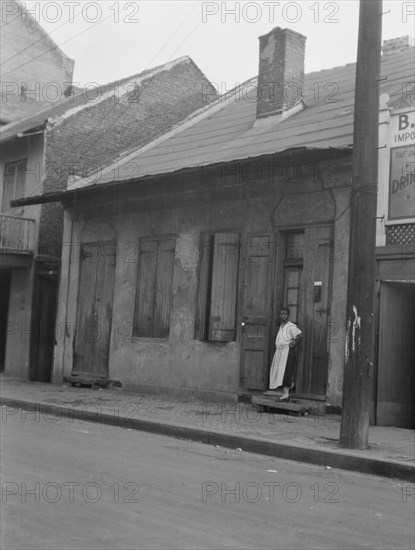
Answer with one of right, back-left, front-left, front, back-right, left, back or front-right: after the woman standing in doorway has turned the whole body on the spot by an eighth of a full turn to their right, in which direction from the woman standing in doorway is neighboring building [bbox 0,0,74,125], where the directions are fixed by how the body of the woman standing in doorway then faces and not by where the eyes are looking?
front-right

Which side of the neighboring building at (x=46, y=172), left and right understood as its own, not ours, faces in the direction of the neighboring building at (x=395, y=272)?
left

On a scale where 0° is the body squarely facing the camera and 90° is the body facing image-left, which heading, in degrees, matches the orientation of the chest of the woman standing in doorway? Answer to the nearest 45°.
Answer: approximately 45°

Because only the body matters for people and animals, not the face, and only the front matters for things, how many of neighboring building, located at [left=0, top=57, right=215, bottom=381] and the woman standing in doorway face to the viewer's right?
0

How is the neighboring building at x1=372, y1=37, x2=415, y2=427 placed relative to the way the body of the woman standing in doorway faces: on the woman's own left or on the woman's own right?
on the woman's own left

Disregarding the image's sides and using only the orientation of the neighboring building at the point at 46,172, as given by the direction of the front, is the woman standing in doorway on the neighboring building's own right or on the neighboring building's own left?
on the neighboring building's own left

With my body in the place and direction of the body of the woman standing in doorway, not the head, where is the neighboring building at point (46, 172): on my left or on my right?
on my right

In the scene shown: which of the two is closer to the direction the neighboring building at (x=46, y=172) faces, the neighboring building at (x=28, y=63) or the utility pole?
the utility pole

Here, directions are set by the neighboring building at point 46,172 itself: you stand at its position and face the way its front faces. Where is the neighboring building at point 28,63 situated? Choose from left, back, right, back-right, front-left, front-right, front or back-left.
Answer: back-right

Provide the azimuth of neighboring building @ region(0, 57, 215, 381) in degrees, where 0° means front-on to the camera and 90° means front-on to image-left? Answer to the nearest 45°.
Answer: approximately 45°

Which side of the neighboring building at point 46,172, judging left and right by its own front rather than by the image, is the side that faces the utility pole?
left

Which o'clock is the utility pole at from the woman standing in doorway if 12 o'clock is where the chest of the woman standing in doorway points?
The utility pole is roughly at 10 o'clock from the woman standing in doorway.
